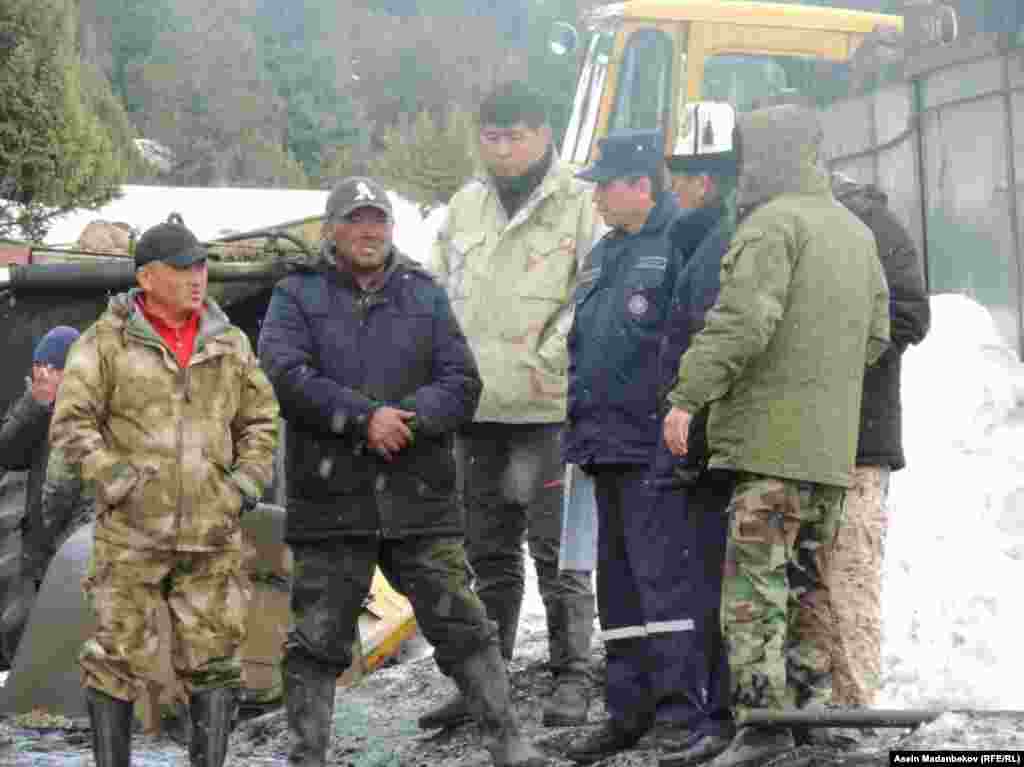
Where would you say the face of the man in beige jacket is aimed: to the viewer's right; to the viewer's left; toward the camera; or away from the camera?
toward the camera

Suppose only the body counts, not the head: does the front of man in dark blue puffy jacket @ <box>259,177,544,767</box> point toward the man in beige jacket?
no

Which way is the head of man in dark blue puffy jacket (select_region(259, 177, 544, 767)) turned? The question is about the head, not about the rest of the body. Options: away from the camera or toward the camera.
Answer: toward the camera

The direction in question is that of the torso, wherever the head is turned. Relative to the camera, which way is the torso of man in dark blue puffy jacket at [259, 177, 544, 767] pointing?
toward the camera

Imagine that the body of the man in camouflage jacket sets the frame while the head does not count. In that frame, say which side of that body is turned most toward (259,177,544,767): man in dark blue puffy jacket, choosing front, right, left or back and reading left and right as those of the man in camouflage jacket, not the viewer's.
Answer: left

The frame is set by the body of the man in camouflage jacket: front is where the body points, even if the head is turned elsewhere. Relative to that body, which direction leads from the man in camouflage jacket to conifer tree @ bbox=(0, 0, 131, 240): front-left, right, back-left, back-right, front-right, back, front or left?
back

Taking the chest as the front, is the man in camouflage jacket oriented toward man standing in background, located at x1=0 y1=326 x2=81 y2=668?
no

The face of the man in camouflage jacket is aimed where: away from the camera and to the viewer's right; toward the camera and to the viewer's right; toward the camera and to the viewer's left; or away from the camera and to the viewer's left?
toward the camera and to the viewer's right

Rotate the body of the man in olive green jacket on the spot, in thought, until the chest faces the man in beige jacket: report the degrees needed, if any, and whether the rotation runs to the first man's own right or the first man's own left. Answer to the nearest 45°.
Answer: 0° — they already face them

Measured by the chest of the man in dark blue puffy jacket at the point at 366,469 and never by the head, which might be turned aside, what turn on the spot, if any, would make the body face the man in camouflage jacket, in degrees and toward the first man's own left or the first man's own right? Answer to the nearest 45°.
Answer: approximately 90° to the first man's own right

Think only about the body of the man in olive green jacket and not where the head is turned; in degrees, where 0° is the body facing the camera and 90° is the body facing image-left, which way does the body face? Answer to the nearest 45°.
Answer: approximately 135°

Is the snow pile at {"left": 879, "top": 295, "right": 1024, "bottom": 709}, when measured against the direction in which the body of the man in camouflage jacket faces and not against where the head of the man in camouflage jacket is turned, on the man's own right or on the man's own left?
on the man's own left

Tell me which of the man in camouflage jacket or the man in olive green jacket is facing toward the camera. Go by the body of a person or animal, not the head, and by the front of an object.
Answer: the man in camouflage jacket

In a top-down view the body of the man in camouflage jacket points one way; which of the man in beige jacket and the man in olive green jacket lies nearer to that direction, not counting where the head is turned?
the man in olive green jacket

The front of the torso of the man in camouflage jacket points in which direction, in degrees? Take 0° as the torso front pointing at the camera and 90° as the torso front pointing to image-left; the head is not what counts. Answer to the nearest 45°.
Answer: approximately 0°
